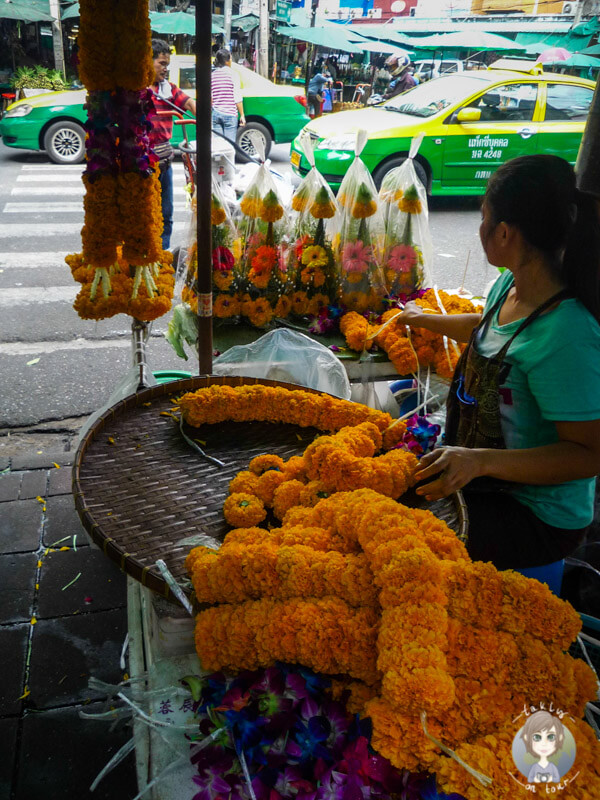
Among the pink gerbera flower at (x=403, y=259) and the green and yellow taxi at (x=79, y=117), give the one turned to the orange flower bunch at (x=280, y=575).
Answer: the pink gerbera flower

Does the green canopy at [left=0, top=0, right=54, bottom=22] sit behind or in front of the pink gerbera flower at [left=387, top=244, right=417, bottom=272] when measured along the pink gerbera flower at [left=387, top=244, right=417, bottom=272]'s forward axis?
behind

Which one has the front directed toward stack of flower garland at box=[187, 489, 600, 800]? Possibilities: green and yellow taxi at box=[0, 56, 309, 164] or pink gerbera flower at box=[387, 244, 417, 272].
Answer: the pink gerbera flower

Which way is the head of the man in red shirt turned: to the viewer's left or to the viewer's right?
to the viewer's right

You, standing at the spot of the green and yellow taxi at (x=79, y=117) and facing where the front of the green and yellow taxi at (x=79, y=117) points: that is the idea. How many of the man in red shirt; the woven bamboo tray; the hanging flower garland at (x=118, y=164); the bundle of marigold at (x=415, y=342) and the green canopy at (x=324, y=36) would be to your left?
4

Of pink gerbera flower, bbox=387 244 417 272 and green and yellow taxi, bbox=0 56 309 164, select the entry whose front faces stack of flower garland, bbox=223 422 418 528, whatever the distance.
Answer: the pink gerbera flower

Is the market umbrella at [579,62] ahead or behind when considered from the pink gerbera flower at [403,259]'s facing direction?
behind

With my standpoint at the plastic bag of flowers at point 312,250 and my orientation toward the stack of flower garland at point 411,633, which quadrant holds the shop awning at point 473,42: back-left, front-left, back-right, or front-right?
back-left

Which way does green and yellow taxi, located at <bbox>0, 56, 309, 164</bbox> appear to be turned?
to the viewer's left

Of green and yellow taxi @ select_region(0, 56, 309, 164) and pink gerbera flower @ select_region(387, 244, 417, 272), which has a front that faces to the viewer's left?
the green and yellow taxi
